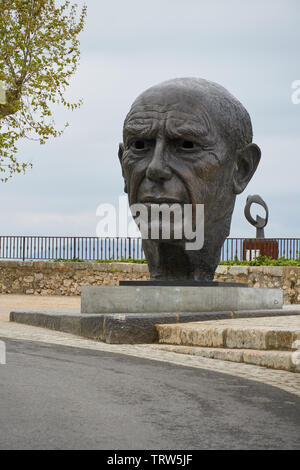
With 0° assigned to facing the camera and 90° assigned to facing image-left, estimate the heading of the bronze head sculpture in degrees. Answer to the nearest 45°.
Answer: approximately 45°
